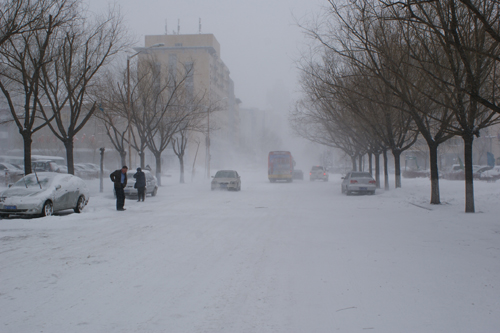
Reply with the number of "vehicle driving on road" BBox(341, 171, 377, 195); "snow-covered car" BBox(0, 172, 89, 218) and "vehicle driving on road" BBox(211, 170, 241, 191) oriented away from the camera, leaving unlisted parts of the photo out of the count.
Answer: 1

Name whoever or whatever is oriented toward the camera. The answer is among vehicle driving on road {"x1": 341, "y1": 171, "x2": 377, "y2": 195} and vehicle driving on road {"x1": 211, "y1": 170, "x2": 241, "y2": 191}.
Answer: vehicle driving on road {"x1": 211, "y1": 170, "x2": 241, "y2": 191}

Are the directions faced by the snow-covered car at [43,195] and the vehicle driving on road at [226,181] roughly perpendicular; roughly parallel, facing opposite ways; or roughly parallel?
roughly parallel

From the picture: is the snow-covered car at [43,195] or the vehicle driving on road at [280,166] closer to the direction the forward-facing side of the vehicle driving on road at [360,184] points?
the vehicle driving on road

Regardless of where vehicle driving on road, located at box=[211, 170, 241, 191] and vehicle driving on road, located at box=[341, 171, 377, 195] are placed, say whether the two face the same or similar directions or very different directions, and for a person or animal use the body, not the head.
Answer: very different directions

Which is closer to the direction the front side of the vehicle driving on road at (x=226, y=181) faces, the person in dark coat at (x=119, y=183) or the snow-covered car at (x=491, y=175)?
the person in dark coat

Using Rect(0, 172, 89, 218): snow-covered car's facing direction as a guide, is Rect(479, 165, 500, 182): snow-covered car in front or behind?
behind

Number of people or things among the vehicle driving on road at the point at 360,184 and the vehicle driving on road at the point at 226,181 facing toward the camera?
1

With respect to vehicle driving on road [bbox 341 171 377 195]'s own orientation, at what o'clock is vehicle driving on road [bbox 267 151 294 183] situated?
vehicle driving on road [bbox 267 151 294 183] is roughly at 11 o'clock from vehicle driving on road [bbox 341 171 377 195].

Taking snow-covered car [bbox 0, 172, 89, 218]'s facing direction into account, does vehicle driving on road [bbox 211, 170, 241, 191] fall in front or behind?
behind

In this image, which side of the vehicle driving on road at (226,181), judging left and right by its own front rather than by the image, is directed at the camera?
front

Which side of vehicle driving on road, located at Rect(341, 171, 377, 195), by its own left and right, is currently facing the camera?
back

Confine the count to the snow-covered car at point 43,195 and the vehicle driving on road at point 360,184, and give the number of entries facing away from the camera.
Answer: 1

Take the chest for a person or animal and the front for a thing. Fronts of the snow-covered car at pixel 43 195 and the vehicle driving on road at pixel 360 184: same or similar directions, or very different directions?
very different directions

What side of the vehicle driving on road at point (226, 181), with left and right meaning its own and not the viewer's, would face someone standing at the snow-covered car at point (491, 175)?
left

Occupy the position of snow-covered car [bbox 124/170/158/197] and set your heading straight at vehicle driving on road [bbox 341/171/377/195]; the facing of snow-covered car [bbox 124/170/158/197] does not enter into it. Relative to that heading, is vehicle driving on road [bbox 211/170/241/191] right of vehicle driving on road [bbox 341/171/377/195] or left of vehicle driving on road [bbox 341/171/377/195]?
left
